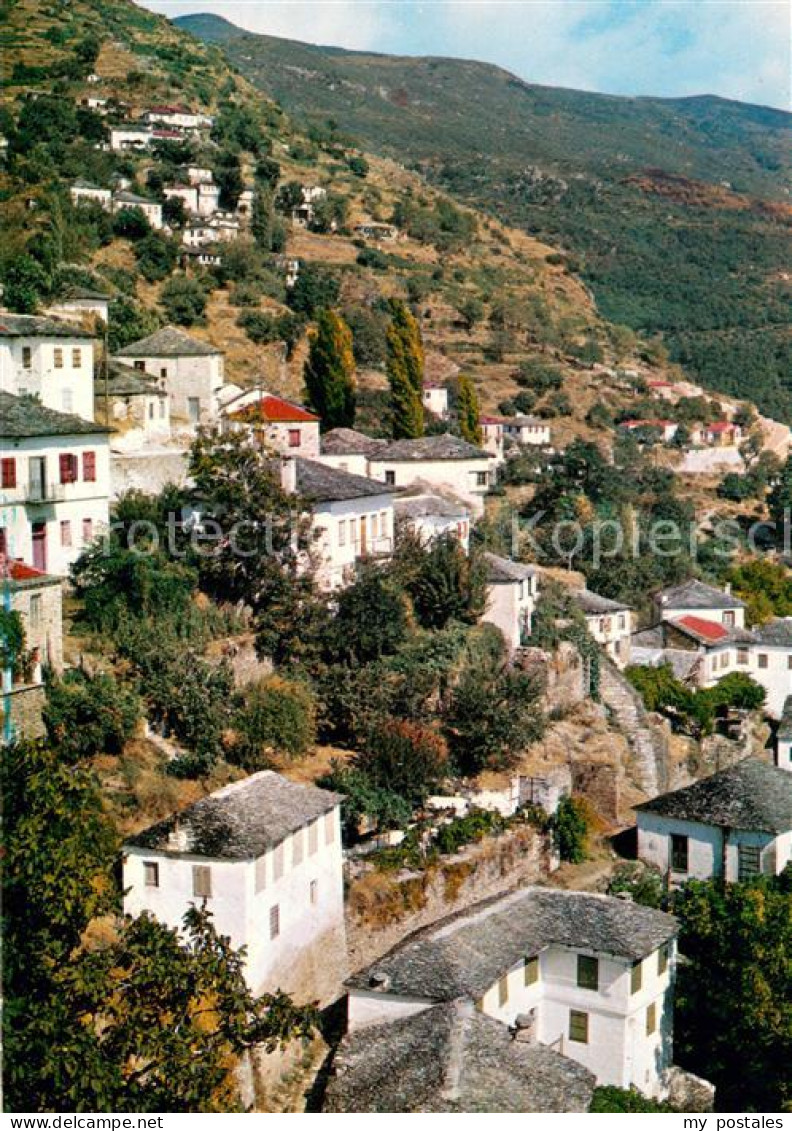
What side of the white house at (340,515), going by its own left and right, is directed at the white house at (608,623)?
left

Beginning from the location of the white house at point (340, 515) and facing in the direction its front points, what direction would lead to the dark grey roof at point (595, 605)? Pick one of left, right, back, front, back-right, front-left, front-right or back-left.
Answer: left

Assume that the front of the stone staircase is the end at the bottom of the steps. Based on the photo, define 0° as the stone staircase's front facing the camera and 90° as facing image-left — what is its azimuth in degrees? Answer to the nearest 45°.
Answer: approximately 0°

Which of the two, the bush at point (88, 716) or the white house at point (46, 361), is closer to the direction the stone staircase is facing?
the bush

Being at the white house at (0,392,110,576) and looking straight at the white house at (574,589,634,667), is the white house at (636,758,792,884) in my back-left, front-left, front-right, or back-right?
front-right

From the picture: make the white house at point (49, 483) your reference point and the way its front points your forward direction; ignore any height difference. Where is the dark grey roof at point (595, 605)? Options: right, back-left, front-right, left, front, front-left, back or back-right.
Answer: back-left

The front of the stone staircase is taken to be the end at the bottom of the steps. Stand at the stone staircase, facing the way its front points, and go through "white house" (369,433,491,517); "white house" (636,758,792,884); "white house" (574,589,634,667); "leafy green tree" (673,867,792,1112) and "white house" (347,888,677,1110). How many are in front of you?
3

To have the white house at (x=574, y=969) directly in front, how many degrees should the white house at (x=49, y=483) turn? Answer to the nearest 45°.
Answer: approximately 45° to its left

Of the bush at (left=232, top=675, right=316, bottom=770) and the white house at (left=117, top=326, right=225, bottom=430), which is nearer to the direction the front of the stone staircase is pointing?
the bush

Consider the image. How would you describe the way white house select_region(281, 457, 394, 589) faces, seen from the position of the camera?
facing the viewer and to the right of the viewer

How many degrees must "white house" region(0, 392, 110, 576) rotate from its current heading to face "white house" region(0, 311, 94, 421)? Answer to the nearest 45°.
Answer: approximately 180°

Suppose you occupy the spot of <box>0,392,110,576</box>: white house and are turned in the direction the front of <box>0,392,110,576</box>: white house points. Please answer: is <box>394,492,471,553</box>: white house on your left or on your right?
on your left

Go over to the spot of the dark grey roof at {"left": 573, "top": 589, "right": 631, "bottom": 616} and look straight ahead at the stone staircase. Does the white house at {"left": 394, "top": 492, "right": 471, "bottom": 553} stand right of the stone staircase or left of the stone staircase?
right

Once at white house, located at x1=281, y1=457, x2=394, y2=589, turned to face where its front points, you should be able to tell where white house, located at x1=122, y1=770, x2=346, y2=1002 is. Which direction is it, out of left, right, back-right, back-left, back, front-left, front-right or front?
front-right

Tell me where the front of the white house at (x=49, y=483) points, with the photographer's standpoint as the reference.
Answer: facing the viewer
